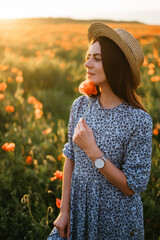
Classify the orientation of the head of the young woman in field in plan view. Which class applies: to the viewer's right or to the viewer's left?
to the viewer's left

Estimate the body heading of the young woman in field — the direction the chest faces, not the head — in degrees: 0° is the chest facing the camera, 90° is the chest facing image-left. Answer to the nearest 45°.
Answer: approximately 45°
